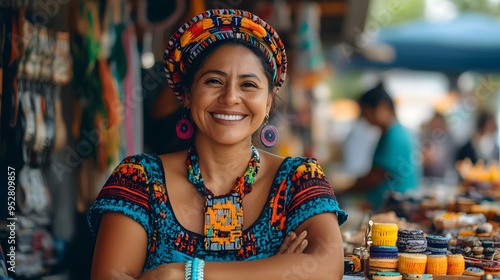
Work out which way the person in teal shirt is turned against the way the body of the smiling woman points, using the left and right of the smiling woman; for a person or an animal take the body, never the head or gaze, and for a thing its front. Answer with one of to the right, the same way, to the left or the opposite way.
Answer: to the right

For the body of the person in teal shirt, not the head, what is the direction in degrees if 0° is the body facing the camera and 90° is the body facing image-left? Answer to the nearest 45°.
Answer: approximately 90°

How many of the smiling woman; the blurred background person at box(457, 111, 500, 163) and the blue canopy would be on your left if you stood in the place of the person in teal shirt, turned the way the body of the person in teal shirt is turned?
1

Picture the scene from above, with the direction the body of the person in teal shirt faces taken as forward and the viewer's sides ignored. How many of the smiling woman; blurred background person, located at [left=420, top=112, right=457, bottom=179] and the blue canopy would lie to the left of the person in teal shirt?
1

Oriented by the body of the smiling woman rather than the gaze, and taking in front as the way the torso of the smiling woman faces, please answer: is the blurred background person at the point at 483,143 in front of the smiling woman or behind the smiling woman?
behind

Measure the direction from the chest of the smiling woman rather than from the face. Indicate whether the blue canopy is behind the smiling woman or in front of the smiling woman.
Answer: behind

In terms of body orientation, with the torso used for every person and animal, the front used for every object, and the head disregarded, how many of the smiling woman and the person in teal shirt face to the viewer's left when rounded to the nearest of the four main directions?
1

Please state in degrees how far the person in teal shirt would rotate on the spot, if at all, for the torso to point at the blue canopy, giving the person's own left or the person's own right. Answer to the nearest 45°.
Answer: approximately 90° to the person's own right
